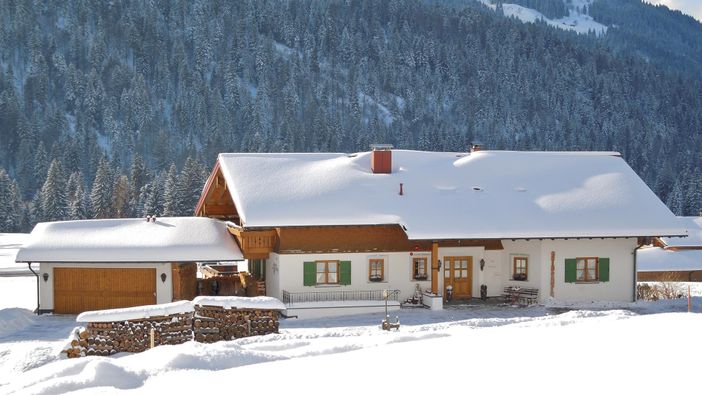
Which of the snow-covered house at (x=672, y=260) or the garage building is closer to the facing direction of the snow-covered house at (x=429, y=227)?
the garage building

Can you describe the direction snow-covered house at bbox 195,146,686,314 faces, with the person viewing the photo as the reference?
facing the viewer

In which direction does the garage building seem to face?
toward the camera

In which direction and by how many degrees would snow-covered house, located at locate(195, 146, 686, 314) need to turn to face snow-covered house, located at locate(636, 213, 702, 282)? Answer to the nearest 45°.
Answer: approximately 135° to its left

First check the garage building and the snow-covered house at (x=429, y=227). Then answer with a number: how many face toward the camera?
2

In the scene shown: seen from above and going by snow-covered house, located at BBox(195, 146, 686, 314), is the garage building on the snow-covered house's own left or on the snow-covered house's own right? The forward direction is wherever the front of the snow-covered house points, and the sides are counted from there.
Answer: on the snow-covered house's own right

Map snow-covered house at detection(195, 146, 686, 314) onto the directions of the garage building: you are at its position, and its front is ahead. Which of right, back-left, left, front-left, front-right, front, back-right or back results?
left
